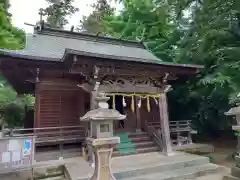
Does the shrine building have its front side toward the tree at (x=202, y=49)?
no

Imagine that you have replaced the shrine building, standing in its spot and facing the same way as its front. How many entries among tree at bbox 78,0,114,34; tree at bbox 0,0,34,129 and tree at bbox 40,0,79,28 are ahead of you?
0

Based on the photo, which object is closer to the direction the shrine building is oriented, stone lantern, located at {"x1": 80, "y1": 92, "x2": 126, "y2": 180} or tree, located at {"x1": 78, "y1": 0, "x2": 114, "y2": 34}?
the stone lantern

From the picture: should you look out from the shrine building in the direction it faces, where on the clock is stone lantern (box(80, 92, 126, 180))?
The stone lantern is roughly at 1 o'clock from the shrine building.

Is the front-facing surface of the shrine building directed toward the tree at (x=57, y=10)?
no

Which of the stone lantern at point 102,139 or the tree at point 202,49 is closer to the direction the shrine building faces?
the stone lantern

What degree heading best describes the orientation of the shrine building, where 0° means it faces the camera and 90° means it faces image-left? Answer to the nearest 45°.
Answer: approximately 315°

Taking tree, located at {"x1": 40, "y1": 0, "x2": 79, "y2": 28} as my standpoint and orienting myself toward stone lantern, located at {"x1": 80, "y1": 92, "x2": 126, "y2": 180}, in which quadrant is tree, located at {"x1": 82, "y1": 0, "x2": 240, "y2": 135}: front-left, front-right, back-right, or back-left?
front-left

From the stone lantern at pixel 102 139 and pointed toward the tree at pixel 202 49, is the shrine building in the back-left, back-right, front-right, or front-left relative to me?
front-left

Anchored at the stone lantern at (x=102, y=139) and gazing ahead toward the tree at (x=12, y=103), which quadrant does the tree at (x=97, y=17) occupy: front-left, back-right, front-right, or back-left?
front-right

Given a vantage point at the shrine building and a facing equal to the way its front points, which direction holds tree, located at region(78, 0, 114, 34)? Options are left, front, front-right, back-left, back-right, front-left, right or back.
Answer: back-left
